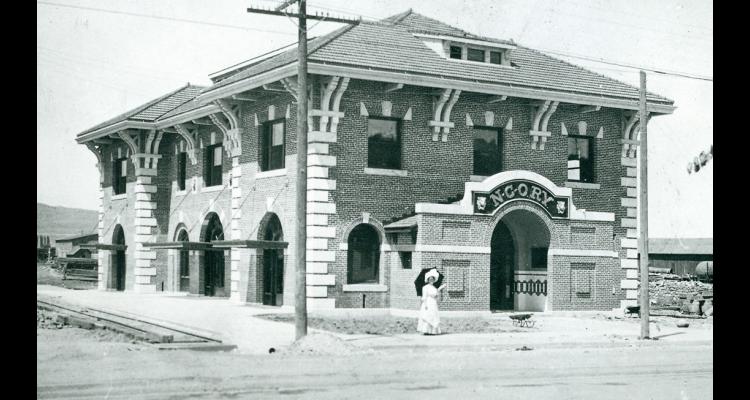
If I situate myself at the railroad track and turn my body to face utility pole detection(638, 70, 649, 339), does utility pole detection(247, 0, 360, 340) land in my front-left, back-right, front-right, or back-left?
front-right

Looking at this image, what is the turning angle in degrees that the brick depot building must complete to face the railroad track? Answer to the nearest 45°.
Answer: approximately 90° to its right

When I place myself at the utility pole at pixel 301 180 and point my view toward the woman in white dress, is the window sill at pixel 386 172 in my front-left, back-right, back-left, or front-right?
front-left

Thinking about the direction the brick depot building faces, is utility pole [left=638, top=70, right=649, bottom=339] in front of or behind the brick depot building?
in front

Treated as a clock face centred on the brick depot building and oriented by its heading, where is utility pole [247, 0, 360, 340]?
The utility pole is roughly at 2 o'clock from the brick depot building.

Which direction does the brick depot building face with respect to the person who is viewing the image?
facing the viewer and to the right of the viewer
